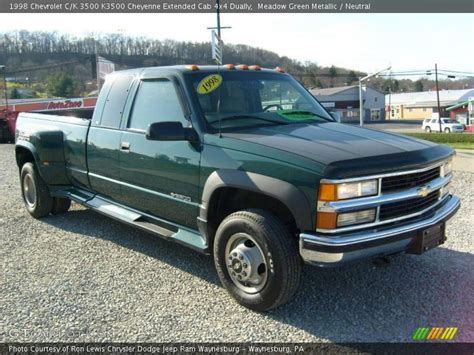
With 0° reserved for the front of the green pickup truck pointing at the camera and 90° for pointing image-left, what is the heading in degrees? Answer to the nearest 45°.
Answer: approximately 315°
